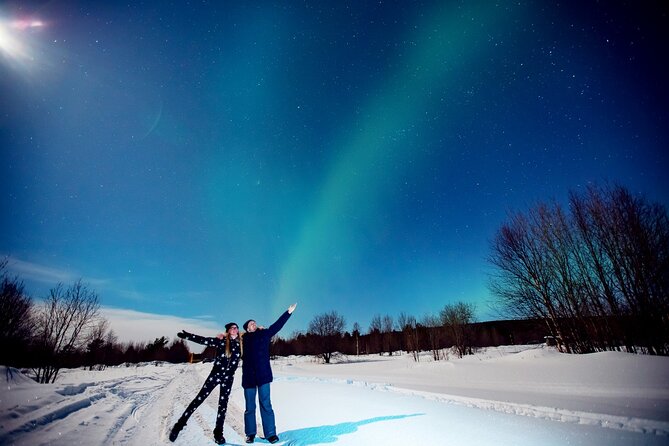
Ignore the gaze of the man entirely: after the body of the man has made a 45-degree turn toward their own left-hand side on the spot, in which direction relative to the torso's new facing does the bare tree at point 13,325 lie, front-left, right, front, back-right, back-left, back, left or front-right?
back

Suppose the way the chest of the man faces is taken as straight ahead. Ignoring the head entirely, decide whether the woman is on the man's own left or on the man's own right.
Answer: on the man's own right

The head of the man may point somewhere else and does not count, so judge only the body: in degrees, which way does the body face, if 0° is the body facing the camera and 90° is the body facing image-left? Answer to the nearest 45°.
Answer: approximately 0°
